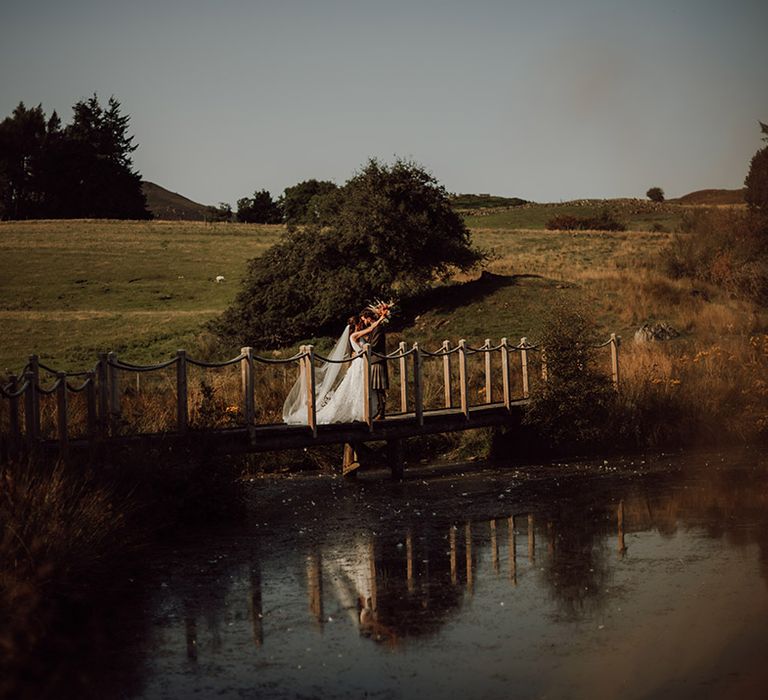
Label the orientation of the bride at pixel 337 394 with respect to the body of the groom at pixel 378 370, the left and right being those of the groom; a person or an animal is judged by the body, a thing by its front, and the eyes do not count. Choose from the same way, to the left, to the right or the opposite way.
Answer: the opposite way

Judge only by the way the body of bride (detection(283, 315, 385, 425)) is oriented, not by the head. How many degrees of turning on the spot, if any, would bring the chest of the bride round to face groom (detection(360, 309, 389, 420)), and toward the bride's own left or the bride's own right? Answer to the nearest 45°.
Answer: approximately 45° to the bride's own left

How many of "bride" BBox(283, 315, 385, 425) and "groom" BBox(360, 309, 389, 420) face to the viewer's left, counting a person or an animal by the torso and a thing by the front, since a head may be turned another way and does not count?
1

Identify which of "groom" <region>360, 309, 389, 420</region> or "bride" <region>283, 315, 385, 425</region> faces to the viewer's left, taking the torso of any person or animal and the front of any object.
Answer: the groom

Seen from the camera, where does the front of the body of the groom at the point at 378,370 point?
to the viewer's left

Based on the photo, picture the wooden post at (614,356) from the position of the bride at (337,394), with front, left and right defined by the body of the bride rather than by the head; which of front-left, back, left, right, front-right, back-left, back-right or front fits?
front-left

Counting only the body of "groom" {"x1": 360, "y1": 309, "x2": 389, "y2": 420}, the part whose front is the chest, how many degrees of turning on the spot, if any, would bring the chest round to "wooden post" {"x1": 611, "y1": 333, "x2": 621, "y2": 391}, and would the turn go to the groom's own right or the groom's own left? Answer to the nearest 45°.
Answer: approximately 135° to the groom's own right

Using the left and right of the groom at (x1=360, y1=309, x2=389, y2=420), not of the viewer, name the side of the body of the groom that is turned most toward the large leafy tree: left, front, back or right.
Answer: right

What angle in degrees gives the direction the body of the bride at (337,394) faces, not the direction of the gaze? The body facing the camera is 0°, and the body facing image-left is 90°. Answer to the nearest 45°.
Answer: approximately 270°

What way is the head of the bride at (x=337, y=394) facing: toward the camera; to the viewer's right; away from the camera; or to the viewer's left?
to the viewer's right

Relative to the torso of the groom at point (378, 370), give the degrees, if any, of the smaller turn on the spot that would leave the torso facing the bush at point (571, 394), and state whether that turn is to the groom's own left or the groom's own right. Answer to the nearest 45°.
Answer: approximately 135° to the groom's own right
